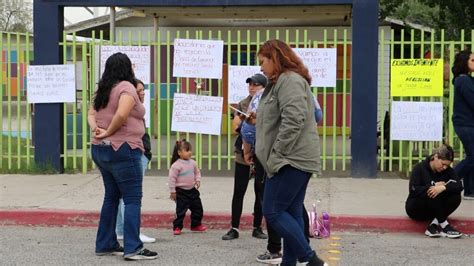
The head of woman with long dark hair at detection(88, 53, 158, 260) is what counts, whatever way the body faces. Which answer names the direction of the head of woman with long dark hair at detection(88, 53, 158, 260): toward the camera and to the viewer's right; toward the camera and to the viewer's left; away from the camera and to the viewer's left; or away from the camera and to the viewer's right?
away from the camera and to the viewer's right

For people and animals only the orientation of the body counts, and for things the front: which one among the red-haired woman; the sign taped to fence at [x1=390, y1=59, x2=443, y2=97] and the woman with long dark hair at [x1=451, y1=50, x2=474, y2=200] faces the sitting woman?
the sign taped to fence

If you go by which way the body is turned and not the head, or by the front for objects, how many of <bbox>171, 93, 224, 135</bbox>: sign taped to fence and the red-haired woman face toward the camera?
1

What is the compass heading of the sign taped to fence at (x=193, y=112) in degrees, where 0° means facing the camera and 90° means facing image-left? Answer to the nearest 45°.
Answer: approximately 0°

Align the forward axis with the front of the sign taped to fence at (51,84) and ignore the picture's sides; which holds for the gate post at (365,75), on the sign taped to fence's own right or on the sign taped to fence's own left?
on the sign taped to fence's own left

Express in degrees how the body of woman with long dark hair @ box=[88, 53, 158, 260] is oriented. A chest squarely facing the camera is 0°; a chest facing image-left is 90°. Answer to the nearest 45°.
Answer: approximately 225°

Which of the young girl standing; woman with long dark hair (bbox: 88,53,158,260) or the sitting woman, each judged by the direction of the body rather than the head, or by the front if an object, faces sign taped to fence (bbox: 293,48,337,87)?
the woman with long dark hair

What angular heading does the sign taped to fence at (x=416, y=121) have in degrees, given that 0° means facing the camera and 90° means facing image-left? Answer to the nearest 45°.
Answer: approximately 0°
